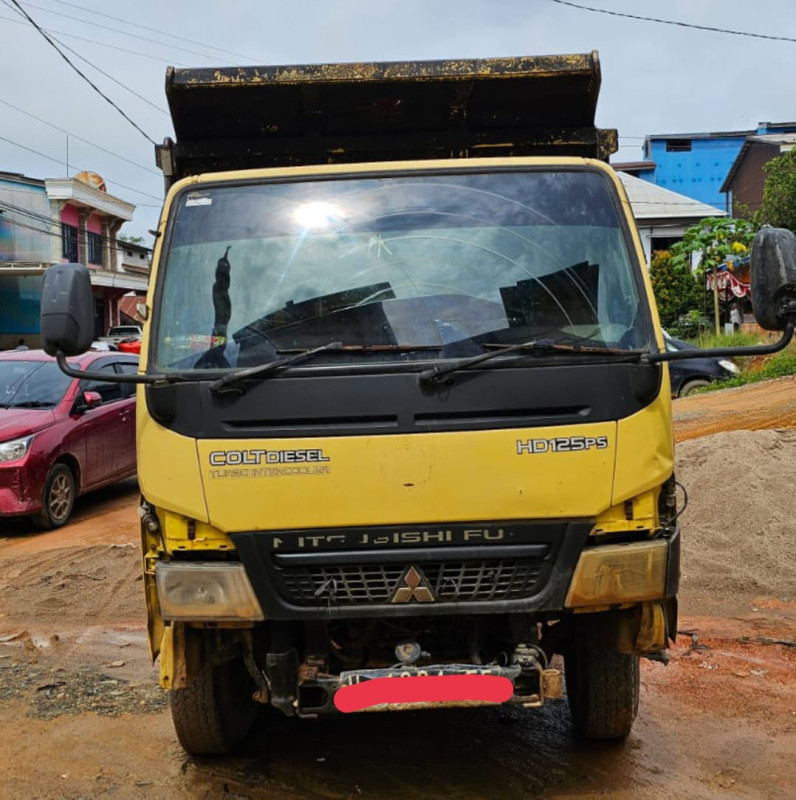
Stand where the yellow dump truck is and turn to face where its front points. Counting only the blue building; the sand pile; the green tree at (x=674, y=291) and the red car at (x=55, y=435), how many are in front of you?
0

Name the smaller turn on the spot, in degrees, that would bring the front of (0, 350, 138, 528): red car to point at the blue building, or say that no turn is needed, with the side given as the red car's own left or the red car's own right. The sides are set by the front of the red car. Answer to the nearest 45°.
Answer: approximately 180°

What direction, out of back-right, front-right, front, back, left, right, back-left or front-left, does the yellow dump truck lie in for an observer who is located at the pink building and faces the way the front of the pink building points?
front-right

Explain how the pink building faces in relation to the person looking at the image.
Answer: facing the viewer and to the right of the viewer

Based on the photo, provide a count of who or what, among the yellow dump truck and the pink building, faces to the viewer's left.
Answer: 0

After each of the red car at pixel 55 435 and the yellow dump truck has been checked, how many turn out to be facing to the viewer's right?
0

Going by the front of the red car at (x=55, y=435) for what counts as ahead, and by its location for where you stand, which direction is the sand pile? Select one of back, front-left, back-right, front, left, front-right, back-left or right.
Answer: left

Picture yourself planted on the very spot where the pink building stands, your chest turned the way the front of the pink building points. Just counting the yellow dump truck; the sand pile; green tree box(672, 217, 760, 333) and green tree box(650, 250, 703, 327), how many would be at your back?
0

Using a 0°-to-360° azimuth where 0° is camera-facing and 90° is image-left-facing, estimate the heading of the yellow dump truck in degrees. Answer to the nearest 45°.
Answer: approximately 0°

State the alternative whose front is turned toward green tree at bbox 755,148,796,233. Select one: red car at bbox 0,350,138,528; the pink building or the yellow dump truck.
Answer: the pink building

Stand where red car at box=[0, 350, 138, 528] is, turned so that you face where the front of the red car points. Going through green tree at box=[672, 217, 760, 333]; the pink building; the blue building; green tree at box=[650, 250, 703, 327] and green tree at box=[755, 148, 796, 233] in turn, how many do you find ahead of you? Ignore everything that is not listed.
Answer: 0

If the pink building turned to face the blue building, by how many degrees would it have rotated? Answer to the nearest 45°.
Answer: approximately 45° to its left

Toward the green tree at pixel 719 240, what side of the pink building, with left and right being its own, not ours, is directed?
front

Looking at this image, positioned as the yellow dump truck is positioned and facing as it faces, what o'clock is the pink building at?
The pink building is roughly at 5 o'clock from the yellow dump truck.

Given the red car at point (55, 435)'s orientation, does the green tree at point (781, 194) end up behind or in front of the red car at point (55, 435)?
behind

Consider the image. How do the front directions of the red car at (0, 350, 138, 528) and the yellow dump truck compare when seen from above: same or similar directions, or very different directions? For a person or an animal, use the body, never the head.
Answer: same or similar directions
